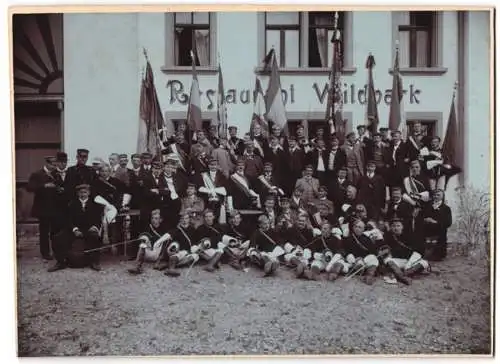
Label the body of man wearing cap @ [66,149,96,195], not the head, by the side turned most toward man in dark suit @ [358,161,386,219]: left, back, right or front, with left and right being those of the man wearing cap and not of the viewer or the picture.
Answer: left

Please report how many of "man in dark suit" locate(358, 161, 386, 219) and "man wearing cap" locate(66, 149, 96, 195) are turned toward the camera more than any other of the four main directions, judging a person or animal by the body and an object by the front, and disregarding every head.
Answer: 2

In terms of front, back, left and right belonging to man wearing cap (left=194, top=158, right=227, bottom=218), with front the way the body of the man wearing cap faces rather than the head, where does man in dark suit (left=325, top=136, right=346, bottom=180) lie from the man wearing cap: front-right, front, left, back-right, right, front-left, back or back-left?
left

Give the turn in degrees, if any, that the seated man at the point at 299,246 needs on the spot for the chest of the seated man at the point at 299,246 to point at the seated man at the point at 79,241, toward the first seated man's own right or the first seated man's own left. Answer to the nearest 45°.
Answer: approximately 90° to the first seated man's own right

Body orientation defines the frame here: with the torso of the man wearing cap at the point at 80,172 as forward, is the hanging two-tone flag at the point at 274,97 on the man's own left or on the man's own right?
on the man's own left

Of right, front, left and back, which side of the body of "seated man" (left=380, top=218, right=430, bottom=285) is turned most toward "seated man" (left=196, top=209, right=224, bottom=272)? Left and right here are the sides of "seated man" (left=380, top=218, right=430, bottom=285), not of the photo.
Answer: right

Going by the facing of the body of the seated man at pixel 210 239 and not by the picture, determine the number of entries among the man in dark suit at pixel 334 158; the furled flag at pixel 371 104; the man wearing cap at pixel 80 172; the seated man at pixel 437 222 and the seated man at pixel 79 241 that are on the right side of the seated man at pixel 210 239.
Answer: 2

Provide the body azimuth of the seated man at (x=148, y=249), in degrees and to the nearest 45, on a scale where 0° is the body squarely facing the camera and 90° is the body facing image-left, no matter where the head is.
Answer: approximately 45°

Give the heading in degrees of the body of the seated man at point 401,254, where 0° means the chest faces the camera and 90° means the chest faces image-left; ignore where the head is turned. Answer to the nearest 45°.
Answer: approximately 0°
